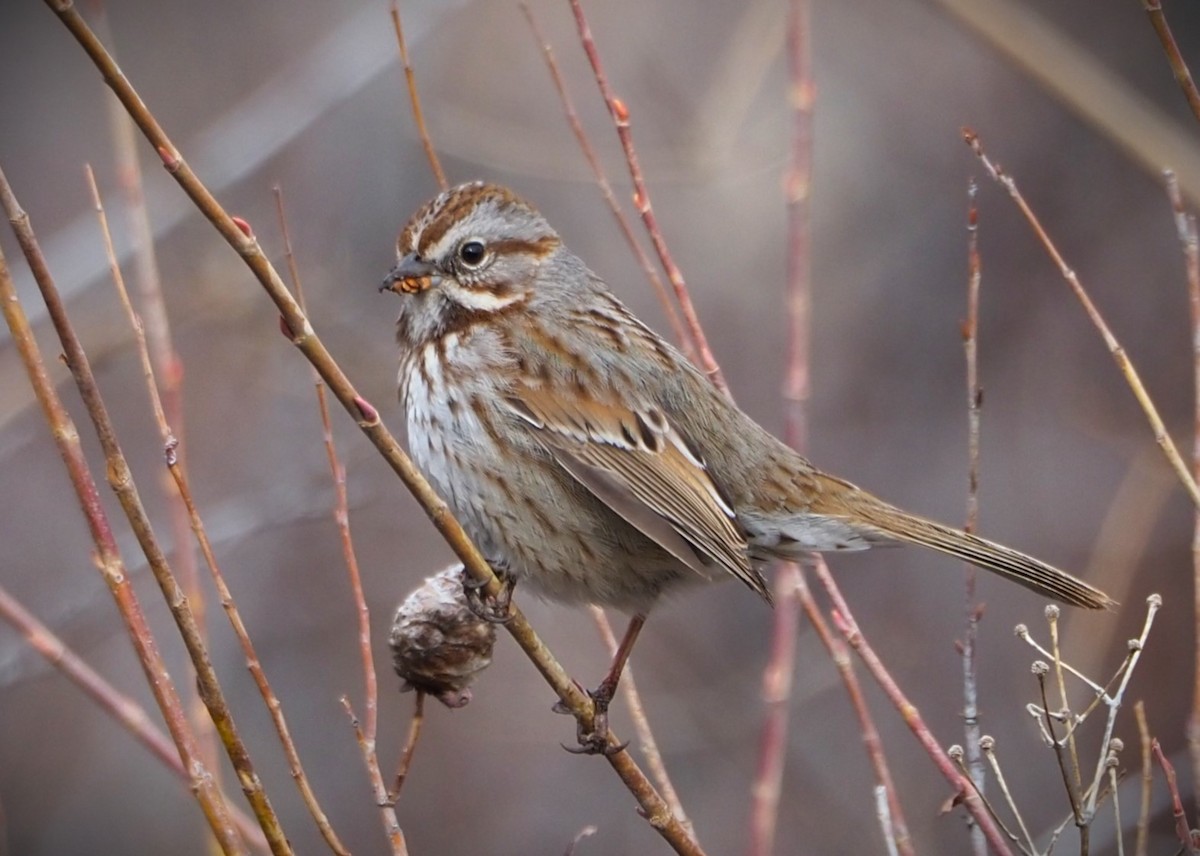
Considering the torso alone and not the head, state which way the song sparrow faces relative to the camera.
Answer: to the viewer's left
